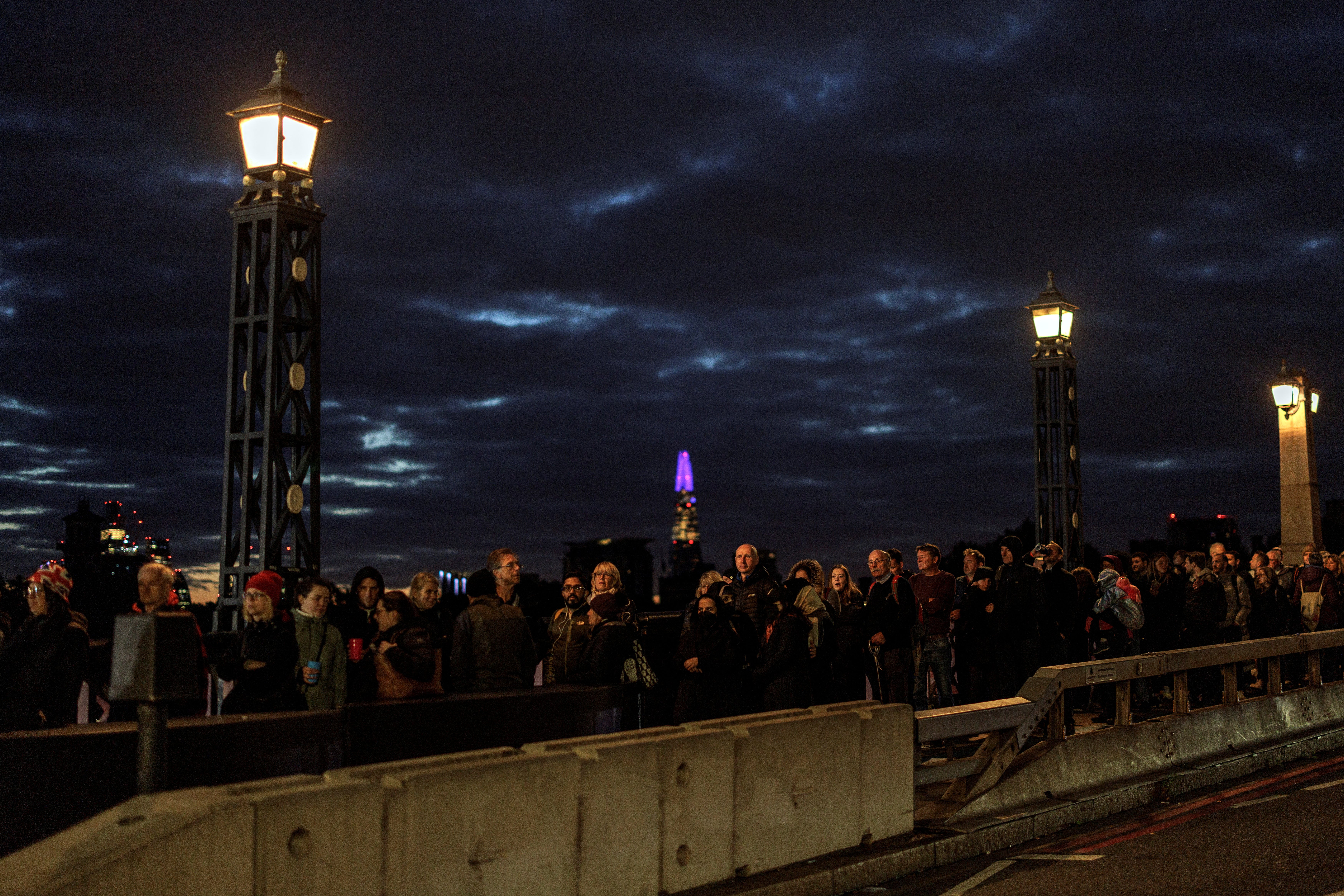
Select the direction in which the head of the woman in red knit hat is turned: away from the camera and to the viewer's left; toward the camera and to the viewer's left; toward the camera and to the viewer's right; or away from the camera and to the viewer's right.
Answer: toward the camera and to the viewer's left

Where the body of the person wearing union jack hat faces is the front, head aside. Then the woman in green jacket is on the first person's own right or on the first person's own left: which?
on the first person's own left

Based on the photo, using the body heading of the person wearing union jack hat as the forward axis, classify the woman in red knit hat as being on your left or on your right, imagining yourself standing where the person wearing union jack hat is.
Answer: on your left

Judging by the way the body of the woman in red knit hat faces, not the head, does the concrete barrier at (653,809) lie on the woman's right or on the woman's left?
on the woman's left

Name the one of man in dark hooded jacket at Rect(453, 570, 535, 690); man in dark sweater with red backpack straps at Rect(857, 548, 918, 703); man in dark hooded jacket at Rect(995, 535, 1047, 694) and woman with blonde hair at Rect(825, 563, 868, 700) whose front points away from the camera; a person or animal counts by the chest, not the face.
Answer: man in dark hooded jacket at Rect(453, 570, 535, 690)

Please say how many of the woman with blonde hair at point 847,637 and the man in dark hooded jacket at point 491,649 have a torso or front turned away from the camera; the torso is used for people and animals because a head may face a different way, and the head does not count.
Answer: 1

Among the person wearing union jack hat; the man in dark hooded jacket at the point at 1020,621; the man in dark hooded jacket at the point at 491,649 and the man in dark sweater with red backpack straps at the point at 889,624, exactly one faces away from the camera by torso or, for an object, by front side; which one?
the man in dark hooded jacket at the point at 491,649
